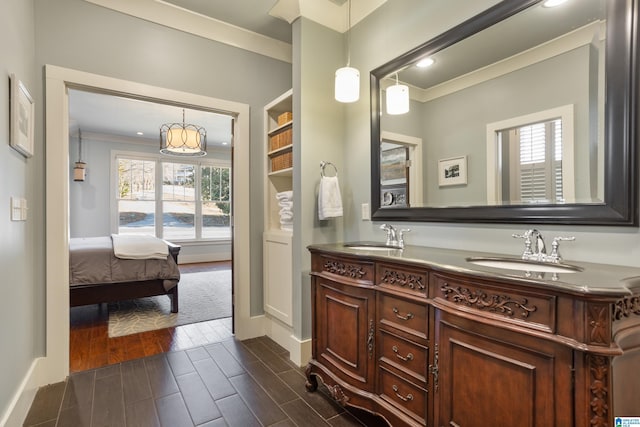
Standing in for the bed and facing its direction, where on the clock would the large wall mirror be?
The large wall mirror is roughly at 2 o'clock from the bed.

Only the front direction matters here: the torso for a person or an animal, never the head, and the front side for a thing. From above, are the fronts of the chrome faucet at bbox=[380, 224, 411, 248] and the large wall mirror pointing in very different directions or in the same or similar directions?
same or similar directions

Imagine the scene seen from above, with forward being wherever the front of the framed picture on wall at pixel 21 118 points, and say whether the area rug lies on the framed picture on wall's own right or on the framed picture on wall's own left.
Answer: on the framed picture on wall's own left

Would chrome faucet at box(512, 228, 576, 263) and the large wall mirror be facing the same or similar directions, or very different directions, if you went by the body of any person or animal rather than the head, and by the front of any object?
same or similar directions

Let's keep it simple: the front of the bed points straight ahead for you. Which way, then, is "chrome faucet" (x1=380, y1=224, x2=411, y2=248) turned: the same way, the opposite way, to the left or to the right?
the opposite way

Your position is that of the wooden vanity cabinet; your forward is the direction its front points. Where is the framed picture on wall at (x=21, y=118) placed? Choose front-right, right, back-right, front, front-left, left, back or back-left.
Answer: front-right

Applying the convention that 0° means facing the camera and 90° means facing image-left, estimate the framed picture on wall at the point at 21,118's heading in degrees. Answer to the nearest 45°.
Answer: approximately 270°

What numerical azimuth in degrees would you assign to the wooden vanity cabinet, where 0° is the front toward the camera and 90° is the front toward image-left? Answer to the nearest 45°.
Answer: approximately 45°

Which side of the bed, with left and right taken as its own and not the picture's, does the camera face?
right

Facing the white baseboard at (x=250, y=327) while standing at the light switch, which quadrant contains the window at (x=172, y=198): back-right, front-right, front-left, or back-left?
front-left

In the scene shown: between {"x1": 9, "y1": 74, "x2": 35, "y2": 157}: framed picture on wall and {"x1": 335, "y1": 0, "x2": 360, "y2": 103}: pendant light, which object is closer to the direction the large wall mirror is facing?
the framed picture on wall

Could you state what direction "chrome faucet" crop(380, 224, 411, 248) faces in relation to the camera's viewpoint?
facing the viewer and to the left of the viewer

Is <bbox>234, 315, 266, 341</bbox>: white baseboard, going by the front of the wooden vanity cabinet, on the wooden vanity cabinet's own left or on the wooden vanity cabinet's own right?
on the wooden vanity cabinet's own right

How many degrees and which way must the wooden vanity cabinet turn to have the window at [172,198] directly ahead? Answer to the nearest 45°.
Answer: approximately 90° to its right
